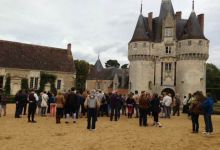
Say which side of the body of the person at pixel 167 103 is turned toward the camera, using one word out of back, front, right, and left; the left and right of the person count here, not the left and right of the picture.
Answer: back

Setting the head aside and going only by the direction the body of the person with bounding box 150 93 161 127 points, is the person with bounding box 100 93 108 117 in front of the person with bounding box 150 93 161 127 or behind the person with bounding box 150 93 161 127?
in front

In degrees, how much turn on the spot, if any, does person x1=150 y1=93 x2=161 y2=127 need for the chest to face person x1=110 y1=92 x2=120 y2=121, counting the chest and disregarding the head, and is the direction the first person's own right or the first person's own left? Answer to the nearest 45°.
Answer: approximately 45° to the first person's own left

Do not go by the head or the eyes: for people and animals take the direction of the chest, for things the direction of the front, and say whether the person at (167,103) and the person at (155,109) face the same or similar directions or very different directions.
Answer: same or similar directions

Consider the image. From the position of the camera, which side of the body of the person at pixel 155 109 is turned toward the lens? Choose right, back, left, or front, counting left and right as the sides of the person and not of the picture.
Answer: back

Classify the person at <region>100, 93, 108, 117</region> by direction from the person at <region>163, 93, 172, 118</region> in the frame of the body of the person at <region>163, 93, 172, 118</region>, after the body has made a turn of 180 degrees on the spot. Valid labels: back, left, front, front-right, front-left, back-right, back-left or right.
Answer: right

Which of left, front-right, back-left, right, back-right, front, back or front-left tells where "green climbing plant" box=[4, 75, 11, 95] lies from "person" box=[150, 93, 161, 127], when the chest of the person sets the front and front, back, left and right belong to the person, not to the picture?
front-left

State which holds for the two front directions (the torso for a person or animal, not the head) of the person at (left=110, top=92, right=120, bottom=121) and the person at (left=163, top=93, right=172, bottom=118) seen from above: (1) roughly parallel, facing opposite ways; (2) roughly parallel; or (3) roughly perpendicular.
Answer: roughly parallel

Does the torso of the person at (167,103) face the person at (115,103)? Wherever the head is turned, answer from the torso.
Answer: no

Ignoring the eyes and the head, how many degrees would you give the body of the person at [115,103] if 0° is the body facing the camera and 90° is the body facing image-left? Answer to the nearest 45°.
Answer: approximately 180°

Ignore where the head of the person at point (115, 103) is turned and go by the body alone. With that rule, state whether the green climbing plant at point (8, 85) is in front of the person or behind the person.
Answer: in front

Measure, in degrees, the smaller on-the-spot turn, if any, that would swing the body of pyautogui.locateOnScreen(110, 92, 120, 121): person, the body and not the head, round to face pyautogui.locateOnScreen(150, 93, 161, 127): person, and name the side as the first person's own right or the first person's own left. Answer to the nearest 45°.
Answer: approximately 135° to the first person's own right

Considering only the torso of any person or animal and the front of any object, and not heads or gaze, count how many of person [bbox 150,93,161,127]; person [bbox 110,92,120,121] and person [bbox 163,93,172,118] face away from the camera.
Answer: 3

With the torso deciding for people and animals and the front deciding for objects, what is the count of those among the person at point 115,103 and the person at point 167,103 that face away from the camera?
2
